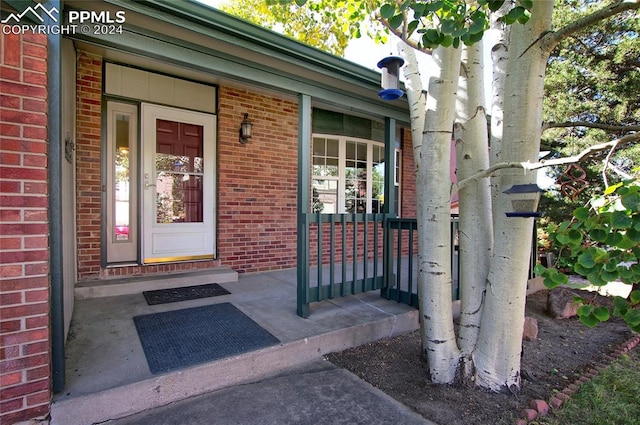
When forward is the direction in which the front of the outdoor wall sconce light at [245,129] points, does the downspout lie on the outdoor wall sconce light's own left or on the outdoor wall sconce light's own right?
on the outdoor wall sconce light's own right

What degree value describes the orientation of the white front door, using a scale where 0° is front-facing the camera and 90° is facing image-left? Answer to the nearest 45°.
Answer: approximately 315°

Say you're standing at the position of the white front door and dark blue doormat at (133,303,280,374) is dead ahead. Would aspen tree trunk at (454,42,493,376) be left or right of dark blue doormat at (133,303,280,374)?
left

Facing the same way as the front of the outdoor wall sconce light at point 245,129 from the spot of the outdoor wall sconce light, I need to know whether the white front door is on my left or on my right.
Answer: on my right

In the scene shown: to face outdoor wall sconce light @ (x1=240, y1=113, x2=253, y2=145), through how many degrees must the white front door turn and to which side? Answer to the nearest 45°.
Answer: approximately 45° to its left
